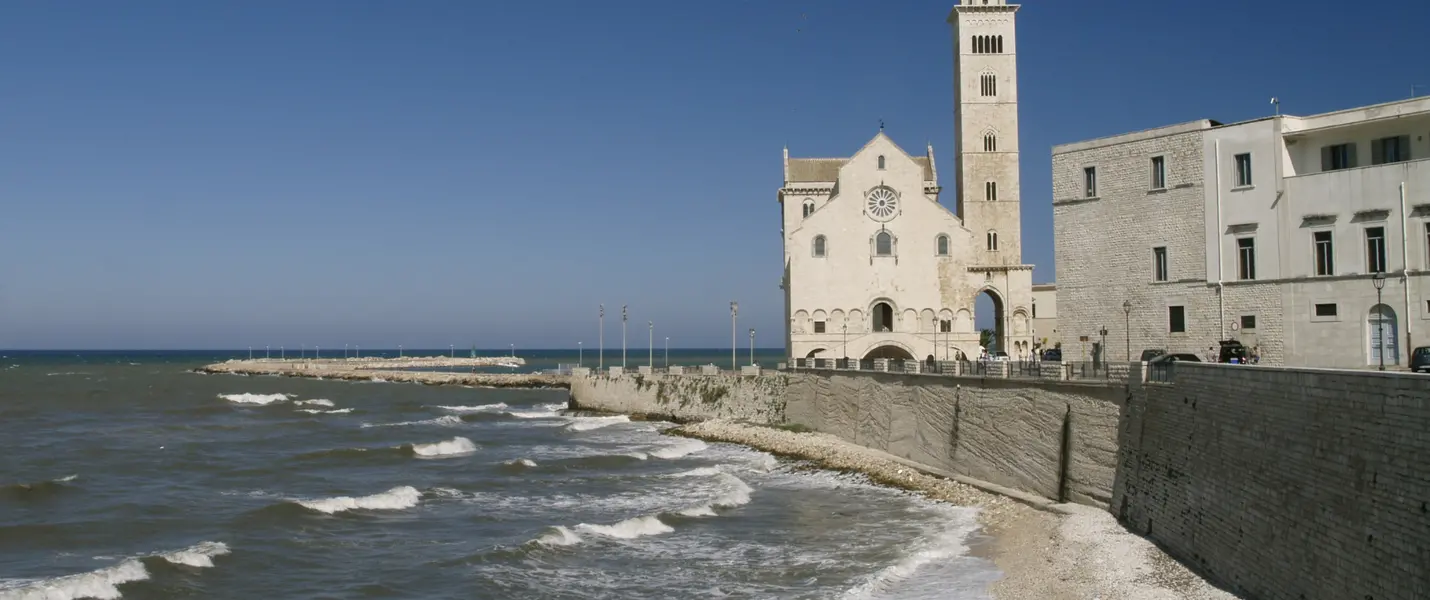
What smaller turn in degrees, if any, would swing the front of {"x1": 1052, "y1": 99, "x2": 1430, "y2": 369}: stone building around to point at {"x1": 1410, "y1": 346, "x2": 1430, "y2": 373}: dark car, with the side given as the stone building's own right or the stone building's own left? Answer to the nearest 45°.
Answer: approximately 90° to the stone building's own left

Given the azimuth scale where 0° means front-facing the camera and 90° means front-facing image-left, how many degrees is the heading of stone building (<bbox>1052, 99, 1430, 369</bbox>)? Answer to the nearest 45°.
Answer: approximately 45°
